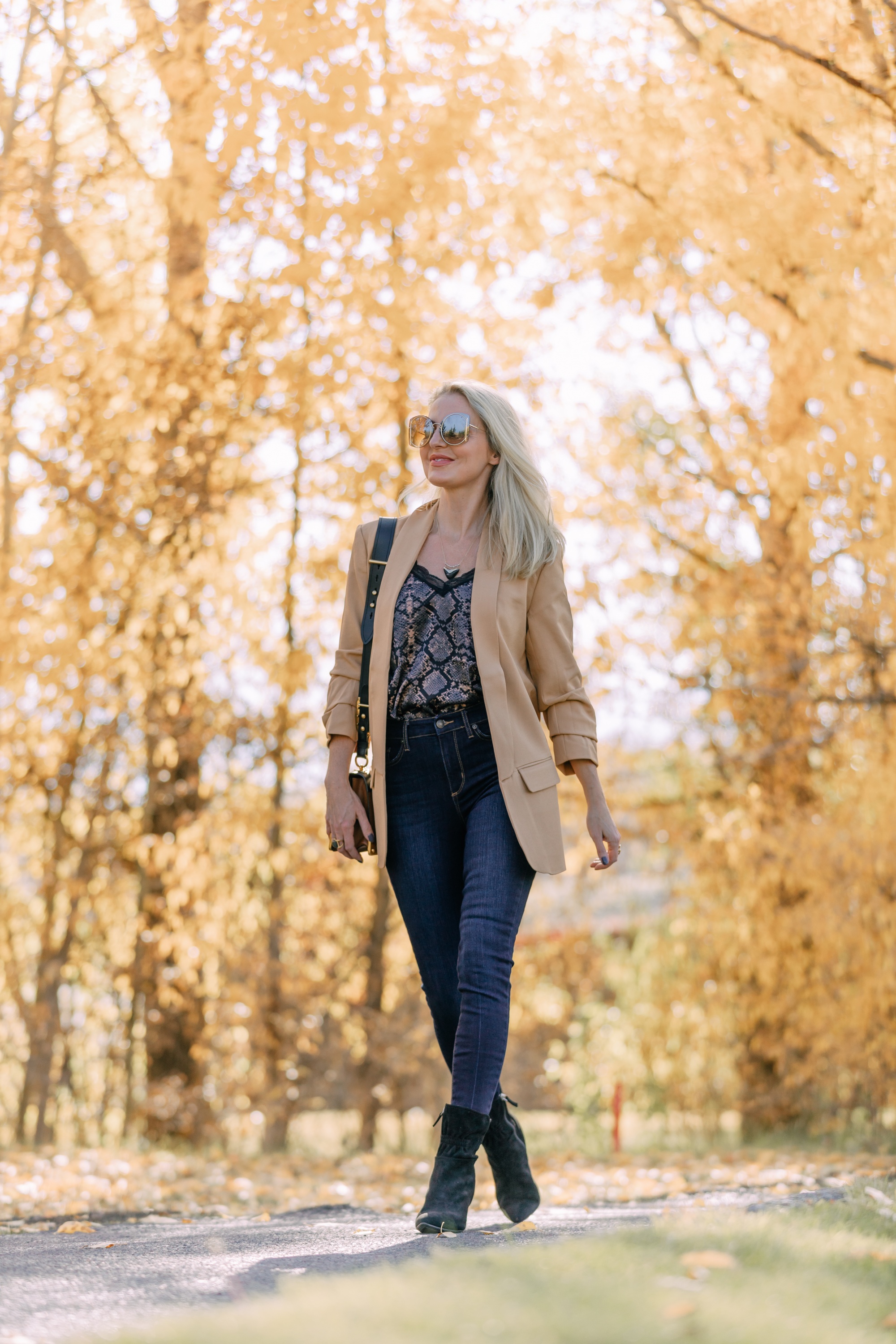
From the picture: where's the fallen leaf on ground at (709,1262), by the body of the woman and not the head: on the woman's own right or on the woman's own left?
on the woman's own left

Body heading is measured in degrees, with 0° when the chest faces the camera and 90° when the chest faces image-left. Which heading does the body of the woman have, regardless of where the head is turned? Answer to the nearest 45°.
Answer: approximately 45°

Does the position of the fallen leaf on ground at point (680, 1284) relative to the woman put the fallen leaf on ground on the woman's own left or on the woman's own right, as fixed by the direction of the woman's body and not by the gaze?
on the woman's own left

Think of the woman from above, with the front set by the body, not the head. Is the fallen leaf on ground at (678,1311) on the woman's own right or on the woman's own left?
on the woman's own left
